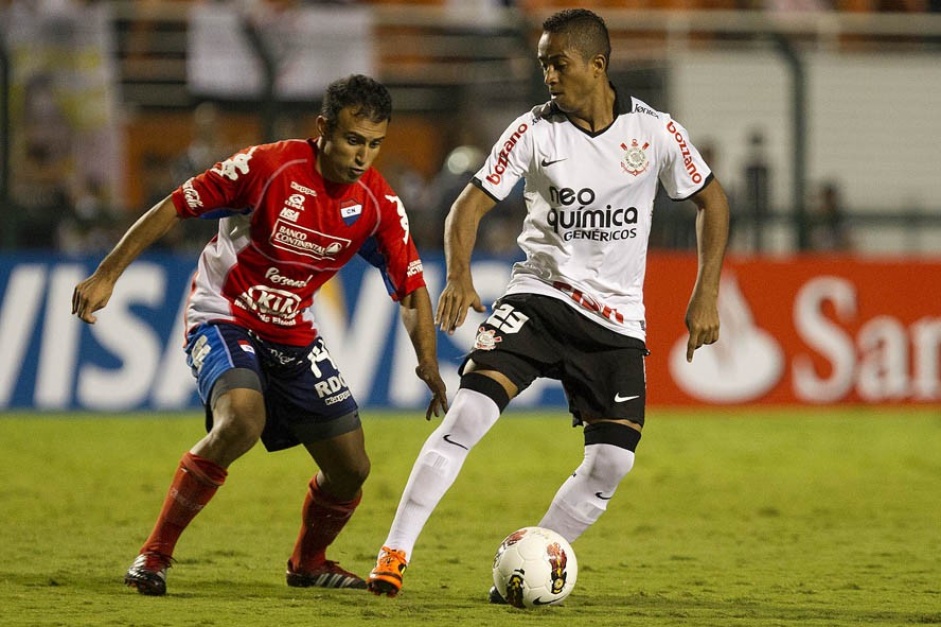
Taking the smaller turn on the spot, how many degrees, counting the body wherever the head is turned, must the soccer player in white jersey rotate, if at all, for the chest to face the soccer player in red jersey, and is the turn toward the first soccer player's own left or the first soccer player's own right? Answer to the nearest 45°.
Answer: approximately 90° to the first soccer player's own right

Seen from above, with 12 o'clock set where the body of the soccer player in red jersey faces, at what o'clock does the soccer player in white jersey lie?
The soccer player in white jersey is roughly at 11 o'clock from the soccer player in red jersey.

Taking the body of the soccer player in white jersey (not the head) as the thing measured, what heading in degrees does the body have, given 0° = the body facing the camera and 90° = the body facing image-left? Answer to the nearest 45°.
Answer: approximately 0°

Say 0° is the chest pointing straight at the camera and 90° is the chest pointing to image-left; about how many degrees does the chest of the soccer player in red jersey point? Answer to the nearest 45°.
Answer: approximately 315°
